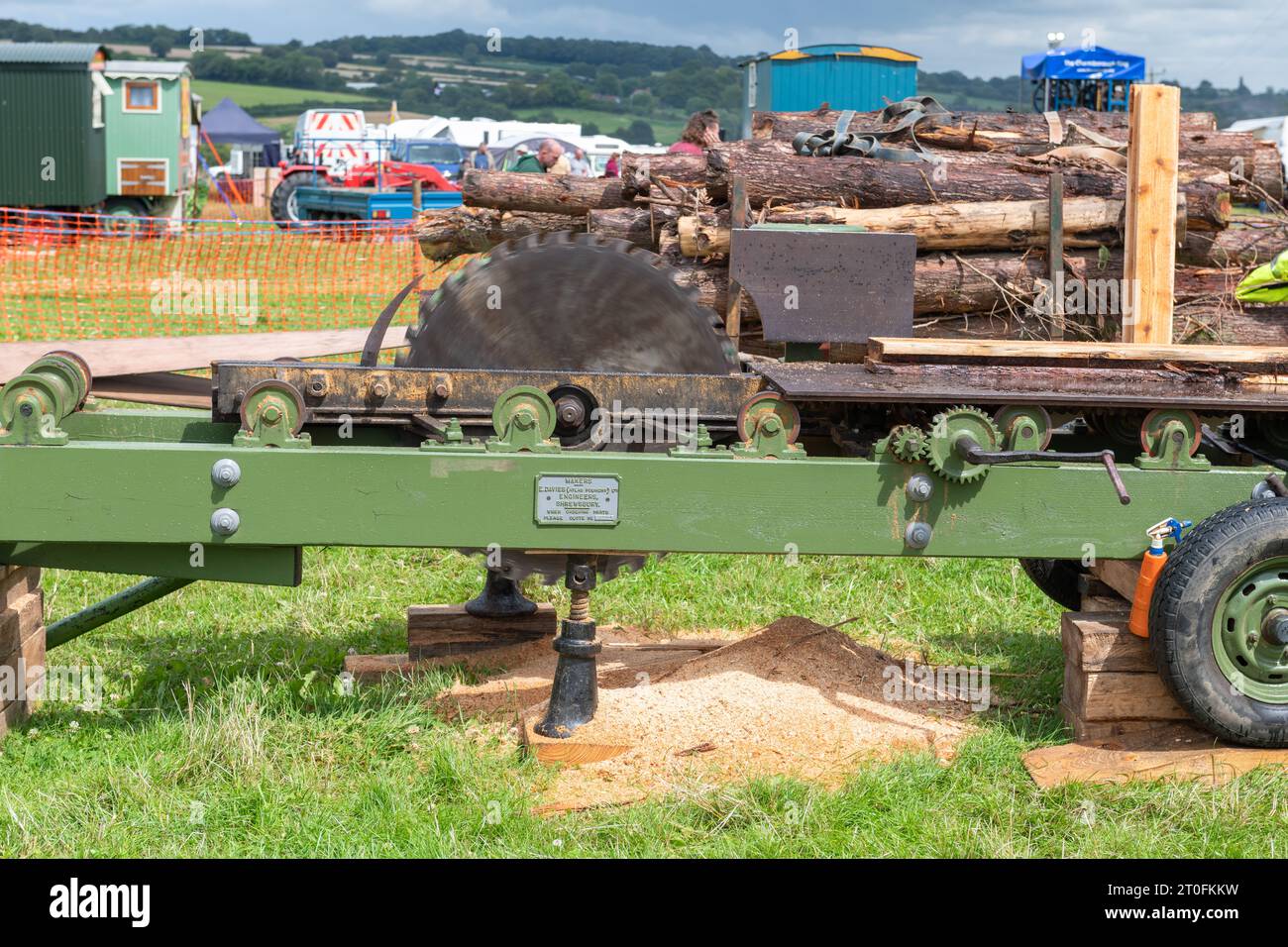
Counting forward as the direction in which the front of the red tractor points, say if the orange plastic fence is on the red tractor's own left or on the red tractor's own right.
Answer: on the red tractor's own right

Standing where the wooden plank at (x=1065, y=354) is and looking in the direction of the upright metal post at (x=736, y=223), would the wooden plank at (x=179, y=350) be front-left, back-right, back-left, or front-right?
front-left

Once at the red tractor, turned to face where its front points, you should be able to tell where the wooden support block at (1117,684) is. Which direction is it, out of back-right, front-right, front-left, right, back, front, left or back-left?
right

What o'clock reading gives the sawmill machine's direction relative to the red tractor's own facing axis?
The sawmill machine is roughly at 3 o'clock from the red tractor.

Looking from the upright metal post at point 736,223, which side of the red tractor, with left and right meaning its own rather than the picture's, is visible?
right

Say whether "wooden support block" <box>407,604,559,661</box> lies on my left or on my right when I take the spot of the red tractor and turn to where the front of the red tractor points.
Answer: on my right

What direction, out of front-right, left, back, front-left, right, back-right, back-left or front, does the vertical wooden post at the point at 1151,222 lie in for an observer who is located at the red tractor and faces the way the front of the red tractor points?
right

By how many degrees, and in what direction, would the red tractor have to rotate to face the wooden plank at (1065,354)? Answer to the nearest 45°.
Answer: approximately 90° to its right

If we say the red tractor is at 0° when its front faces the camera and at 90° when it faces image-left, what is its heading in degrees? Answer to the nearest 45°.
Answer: approximately 270°

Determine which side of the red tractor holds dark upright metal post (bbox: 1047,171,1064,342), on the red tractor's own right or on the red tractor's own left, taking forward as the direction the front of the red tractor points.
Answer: on the red tractor's own right

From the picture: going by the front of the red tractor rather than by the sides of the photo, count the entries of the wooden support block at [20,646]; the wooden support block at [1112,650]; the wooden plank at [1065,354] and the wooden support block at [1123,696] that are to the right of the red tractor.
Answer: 4

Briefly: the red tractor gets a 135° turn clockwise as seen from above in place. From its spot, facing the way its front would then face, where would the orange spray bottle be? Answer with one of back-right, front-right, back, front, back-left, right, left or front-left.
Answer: front-left

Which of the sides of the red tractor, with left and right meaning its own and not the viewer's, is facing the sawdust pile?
right

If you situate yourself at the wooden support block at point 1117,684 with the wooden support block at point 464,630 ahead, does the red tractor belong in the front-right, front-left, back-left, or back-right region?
front-right
